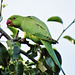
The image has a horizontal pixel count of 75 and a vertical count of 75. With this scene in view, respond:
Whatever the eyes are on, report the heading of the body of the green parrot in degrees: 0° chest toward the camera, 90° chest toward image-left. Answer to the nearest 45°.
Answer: approximately 90°
